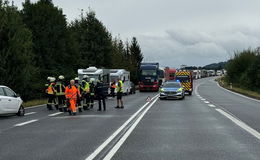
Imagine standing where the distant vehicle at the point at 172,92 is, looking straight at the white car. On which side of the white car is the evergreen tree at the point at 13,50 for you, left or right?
right

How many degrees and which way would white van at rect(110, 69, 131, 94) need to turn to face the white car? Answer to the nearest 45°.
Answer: approximately 45° to its right

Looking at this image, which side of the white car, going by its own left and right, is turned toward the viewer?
right

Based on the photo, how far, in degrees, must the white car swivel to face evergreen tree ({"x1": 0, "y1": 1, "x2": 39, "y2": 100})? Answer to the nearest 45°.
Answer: approximately 90° to its left

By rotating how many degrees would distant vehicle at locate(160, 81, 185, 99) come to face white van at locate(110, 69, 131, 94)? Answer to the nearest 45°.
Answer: approximately 135° to its right
